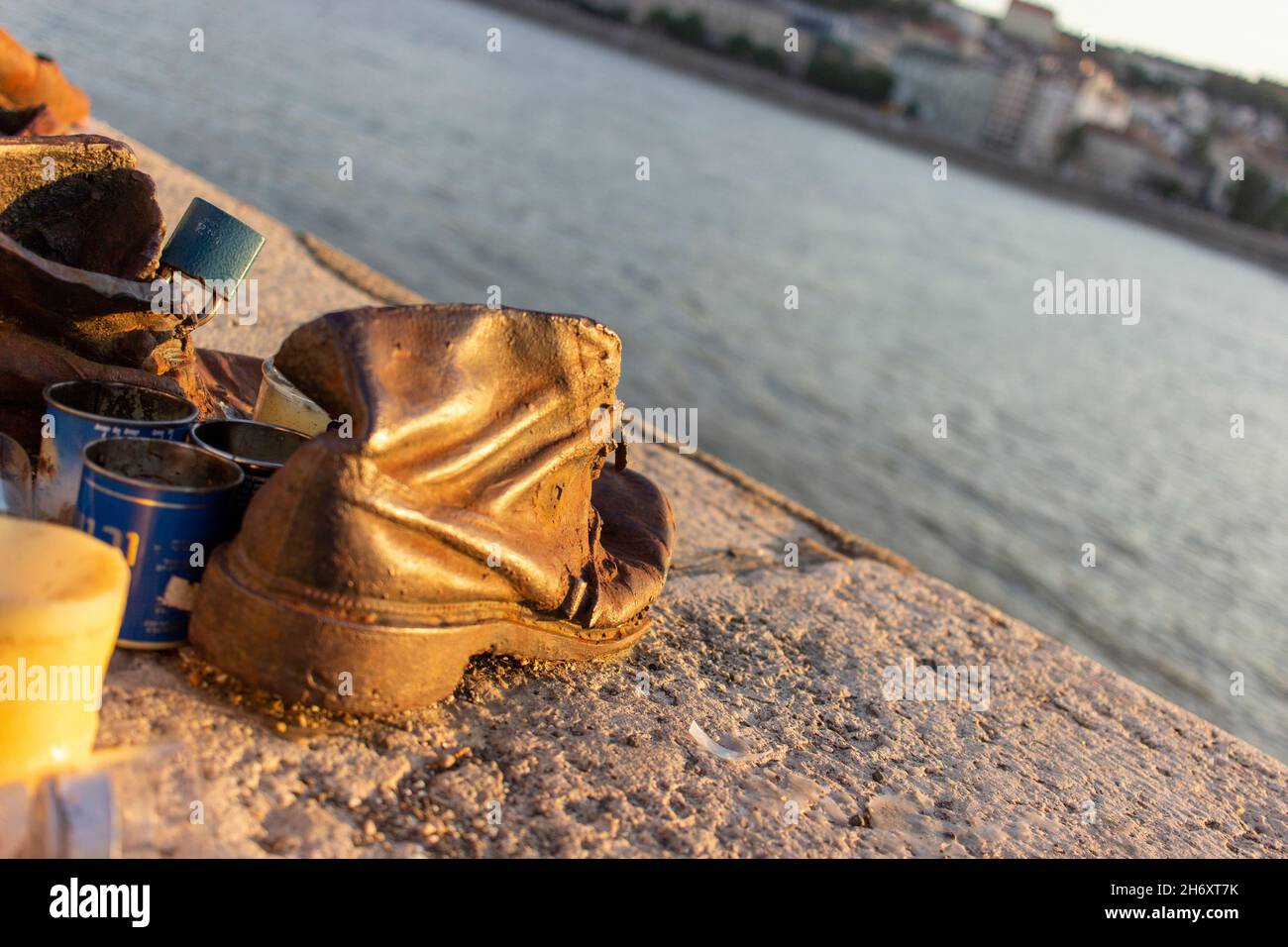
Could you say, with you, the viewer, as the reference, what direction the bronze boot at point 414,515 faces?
facing away from the viewer and to the right of the viewer

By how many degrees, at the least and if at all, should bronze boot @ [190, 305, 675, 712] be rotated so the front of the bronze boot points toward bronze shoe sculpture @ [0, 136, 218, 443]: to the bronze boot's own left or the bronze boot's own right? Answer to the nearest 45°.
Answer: approximately 90° to the bronze boot's own left

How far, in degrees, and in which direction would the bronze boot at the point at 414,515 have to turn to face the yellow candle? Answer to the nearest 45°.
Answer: approximately 180°

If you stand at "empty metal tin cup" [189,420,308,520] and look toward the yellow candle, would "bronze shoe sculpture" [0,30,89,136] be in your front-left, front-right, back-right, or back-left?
back-right

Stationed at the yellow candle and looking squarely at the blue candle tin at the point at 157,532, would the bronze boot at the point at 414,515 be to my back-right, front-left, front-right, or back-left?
front-right
